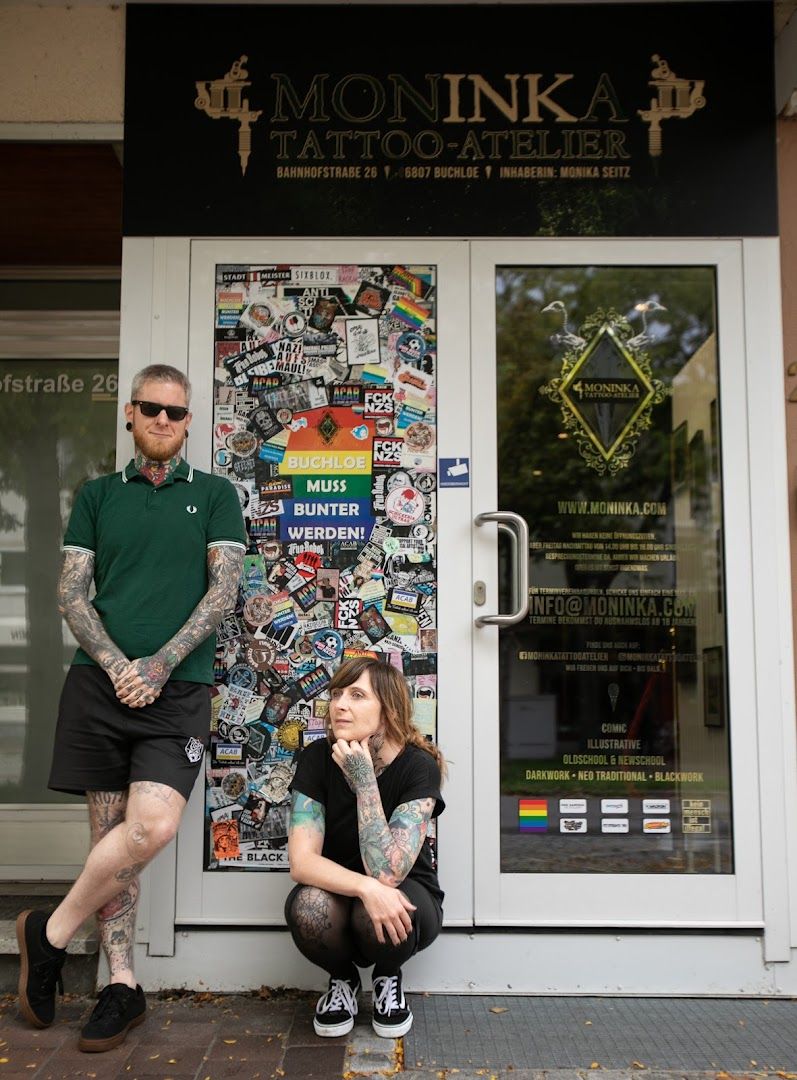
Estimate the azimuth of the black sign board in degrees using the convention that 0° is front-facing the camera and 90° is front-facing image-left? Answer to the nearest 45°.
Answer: approximately 0°

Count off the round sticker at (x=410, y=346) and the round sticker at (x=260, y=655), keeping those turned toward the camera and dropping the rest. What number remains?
2
